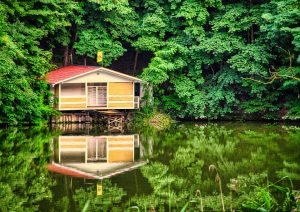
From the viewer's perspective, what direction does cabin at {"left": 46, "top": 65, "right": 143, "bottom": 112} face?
toward the camera
